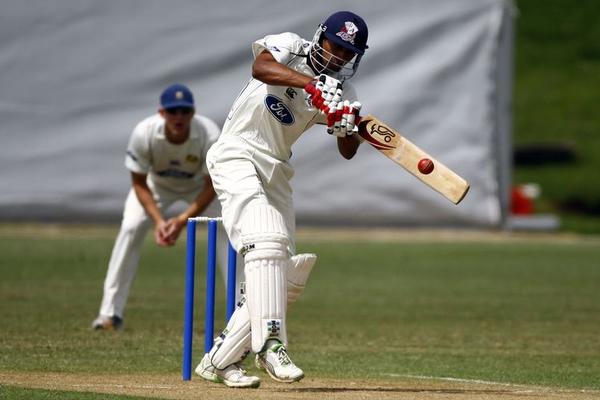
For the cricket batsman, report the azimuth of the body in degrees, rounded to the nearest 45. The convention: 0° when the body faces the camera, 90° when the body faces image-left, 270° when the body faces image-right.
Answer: approximately 315°

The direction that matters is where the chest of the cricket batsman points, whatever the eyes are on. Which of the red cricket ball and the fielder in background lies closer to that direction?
the red cricket ball

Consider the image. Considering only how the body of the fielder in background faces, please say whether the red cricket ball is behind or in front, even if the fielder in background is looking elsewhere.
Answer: in front

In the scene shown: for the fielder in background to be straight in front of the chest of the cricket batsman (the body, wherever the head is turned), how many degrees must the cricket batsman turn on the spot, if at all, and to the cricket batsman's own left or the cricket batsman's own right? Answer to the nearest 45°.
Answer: approximately 135° to the cricket batsman's own left

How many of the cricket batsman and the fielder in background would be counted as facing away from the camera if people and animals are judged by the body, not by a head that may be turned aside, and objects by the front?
0

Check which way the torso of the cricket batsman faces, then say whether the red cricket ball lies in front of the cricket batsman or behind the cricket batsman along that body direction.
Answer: in front

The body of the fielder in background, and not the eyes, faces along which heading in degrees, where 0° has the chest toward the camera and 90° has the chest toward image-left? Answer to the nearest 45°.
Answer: approximately 0°
